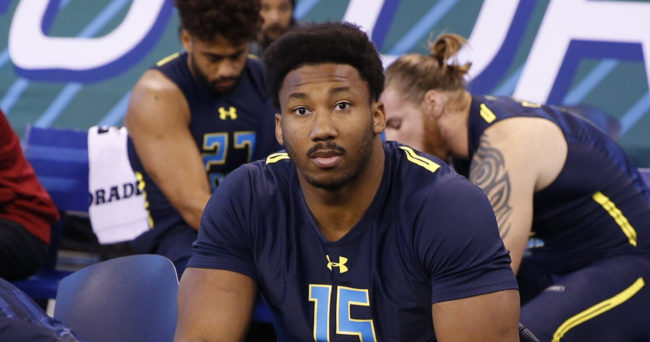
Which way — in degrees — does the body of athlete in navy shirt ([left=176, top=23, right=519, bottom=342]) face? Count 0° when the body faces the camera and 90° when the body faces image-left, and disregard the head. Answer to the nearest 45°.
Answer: approximately 0°

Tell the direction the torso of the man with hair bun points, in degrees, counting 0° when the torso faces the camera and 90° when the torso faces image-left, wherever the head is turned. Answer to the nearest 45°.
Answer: approximately 90°

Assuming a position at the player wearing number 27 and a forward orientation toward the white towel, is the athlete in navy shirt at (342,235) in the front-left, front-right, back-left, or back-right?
back-left

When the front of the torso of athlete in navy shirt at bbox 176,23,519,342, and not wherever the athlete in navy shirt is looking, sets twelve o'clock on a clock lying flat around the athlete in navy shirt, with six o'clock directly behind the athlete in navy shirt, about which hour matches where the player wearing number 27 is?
The player wearing number 27 is roughly at 5 o'clock from the athlete in navy shirt.

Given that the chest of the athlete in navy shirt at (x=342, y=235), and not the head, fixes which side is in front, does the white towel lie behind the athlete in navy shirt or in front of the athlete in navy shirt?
behind

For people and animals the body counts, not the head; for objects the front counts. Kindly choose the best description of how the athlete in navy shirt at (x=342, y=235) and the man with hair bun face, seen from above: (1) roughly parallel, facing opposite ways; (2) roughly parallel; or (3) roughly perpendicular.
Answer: roughly perpendicular
